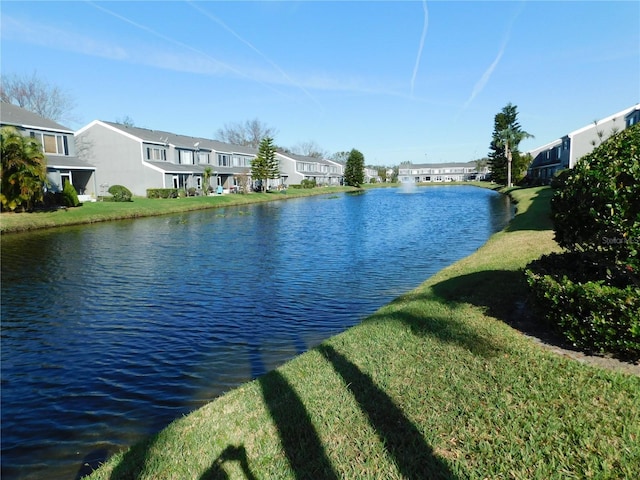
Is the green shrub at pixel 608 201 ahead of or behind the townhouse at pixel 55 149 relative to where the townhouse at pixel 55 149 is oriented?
ahead

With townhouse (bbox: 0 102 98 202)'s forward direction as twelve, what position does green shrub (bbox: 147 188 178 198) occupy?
The green shrub is roughly at 10 o'clock from the townhouse.

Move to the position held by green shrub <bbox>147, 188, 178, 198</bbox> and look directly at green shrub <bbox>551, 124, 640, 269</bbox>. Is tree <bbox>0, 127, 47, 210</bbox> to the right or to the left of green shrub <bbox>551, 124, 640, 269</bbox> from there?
right

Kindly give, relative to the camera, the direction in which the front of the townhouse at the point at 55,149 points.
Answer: facing the viewer and to the right of the viewer

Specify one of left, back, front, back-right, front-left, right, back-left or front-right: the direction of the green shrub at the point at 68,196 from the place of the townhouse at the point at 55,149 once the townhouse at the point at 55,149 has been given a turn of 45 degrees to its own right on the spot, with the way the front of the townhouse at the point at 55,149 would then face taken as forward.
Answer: front

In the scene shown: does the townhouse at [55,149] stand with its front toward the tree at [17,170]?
no

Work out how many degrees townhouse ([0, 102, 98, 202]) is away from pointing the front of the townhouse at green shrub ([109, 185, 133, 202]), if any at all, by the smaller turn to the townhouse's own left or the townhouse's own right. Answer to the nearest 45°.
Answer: approximately 45° to the townhouse's own left

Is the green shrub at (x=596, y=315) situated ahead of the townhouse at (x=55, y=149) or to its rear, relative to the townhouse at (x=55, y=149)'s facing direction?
ahead

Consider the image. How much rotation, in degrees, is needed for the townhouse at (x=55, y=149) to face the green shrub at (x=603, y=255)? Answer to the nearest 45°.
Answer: approximately 45° to its right

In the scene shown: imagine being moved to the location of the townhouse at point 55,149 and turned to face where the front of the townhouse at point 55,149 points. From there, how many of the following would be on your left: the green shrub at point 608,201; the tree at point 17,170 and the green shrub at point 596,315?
0
